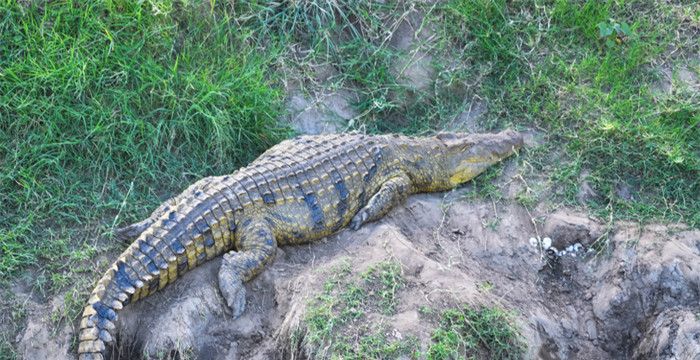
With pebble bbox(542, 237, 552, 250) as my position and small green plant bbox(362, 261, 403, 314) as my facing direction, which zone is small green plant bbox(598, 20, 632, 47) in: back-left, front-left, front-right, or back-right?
back-right

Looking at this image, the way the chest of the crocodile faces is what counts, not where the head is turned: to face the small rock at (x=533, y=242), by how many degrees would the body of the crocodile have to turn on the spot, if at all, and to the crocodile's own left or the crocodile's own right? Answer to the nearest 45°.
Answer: approximately 45° to the crocodile's own right

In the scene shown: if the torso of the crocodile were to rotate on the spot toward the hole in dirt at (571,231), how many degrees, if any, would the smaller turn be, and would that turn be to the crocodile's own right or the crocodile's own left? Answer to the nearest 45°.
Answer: approximately 45° to the crocodile's own right

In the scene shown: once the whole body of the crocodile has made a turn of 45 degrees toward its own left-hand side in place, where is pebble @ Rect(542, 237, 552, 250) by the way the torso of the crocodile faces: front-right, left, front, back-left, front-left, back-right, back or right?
right

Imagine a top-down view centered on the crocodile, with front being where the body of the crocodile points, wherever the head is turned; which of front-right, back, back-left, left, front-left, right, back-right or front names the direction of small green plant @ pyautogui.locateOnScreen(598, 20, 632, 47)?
front

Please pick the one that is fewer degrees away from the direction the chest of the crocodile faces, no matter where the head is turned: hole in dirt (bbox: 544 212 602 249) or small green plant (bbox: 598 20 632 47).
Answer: the small green plant

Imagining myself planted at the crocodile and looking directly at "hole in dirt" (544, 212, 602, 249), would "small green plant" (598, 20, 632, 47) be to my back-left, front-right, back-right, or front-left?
front-left

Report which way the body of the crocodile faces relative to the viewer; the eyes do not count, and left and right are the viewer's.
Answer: facing away from the viewer and to the right of the viewer
